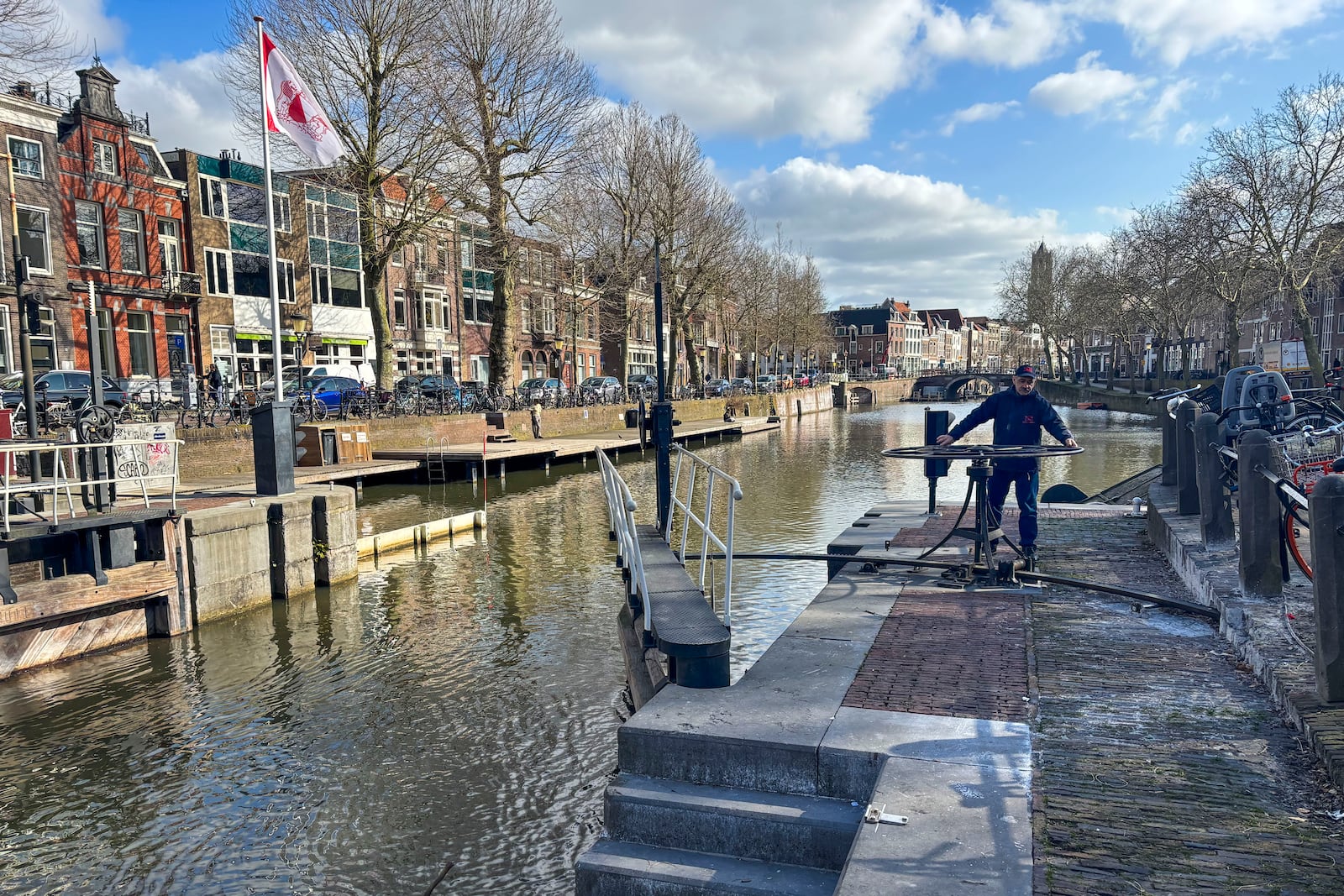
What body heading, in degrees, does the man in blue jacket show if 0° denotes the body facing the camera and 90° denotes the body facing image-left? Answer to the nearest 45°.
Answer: approximately 0°

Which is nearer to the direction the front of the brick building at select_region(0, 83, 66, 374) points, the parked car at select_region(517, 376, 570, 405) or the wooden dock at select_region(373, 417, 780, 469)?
the wooden dock

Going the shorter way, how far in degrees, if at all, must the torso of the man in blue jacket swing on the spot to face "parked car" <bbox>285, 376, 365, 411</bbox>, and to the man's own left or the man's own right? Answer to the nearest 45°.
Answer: approximately 135° to the man's own right

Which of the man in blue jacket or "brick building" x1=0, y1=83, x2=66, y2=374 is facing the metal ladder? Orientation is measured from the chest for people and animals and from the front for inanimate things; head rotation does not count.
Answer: the brick building

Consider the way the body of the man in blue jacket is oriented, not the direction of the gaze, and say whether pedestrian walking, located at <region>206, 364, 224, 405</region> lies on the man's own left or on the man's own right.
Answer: on the man's own right

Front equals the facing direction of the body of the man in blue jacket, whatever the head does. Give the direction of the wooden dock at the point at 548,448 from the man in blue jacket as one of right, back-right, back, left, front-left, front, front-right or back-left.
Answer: back-right

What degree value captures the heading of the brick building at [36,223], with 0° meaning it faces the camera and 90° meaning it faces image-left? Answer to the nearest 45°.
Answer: approximately 315°
